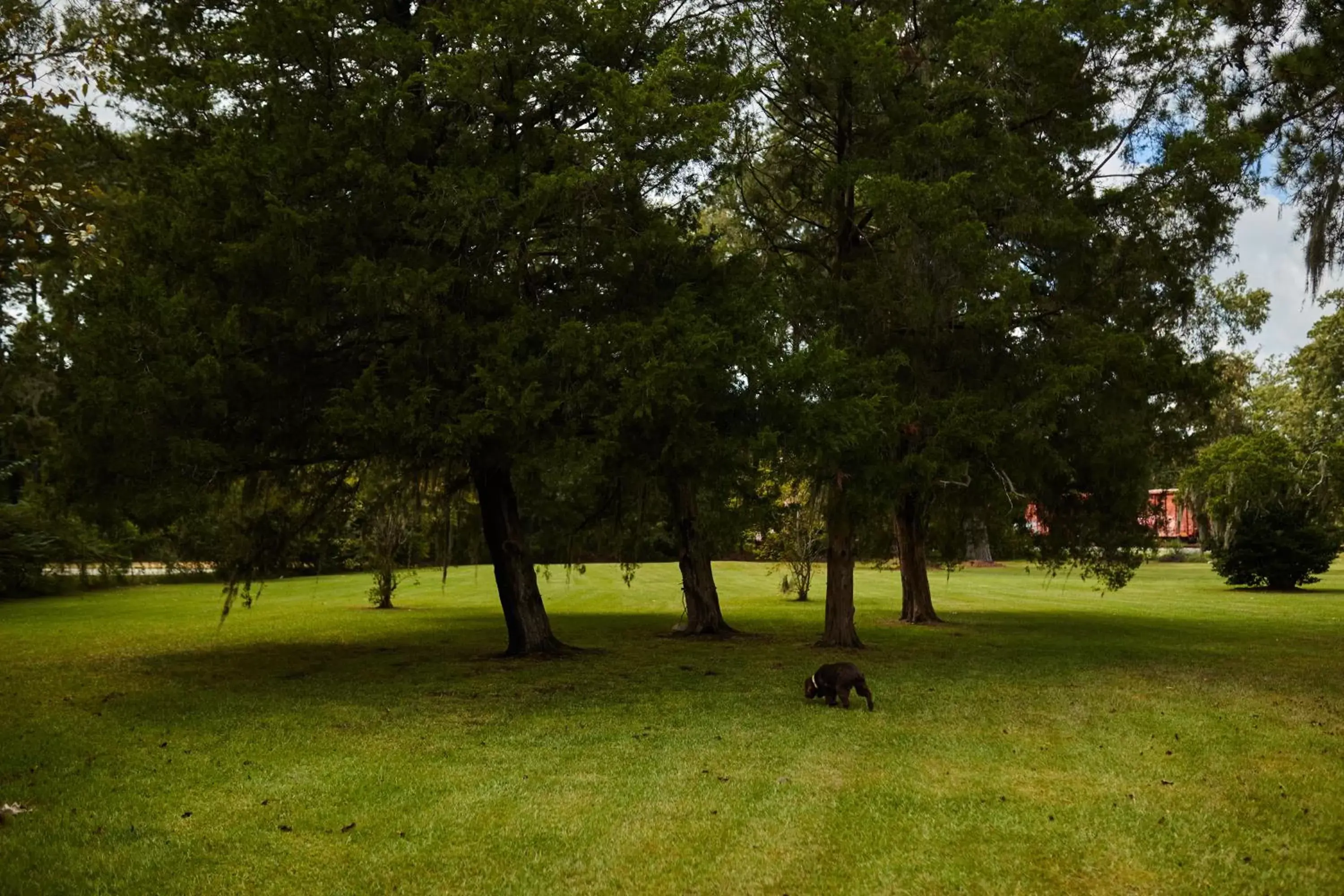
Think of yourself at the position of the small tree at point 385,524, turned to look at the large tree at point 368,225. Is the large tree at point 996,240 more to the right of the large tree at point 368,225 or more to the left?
left

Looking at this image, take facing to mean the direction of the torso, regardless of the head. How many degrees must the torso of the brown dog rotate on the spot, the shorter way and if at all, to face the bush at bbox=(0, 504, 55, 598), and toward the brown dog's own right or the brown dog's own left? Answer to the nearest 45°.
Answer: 0° — it already faces it

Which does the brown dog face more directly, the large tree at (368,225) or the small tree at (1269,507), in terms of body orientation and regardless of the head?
the large tree

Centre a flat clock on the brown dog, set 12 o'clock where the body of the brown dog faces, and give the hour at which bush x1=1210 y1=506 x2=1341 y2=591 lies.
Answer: The bush is roughly at 4 o'clock from the brown dog.

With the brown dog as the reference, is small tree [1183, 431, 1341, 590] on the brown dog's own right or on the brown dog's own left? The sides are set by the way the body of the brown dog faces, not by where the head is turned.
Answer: on the brown dog's own right

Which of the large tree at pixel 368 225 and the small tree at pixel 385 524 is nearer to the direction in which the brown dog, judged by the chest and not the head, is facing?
the large tree

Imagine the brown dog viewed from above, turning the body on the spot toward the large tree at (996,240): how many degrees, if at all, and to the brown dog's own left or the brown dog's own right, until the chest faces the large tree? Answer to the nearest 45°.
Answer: approximately 135° to the brown dog's own right

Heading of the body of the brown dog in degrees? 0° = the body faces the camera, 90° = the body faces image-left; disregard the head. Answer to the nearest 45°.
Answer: approximately 90°

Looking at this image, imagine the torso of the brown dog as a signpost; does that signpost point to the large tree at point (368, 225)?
yes
